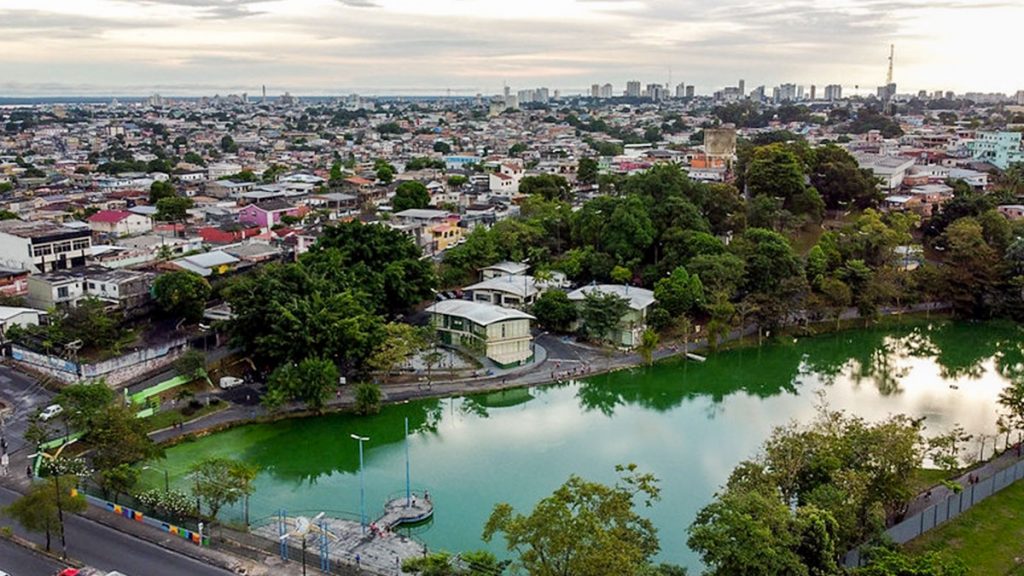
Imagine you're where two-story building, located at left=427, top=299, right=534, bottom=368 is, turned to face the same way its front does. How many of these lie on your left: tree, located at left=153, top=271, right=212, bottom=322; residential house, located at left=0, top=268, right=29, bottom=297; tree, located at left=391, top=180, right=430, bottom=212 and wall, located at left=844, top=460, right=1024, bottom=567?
1

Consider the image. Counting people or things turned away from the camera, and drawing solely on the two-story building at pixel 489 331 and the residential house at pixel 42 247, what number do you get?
0

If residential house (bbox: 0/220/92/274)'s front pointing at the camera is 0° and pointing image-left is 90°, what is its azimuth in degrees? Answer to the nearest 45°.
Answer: approximately 315°

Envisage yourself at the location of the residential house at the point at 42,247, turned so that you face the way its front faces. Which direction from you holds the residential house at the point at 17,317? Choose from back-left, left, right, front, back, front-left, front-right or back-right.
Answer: front-right

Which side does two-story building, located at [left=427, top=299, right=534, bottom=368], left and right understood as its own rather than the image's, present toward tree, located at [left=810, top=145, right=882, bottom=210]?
back

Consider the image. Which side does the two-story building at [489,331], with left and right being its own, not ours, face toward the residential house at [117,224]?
right

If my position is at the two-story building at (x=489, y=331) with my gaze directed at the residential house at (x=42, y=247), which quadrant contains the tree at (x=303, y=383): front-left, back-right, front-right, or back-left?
front-left

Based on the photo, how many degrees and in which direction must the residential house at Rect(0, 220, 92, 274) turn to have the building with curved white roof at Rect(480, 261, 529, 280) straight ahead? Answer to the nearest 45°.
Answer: approximately 45° to its left

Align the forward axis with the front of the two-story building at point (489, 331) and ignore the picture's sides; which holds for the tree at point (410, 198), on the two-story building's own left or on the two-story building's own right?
on the two-story building's own right

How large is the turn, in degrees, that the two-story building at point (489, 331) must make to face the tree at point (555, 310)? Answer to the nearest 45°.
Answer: approximately 180°

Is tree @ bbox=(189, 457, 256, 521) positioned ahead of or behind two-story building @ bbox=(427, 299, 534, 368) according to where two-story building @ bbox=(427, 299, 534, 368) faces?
ahead

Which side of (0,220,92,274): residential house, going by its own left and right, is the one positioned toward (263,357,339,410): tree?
front

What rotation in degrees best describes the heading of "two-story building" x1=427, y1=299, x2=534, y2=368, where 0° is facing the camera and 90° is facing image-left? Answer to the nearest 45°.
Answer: approximately 45°

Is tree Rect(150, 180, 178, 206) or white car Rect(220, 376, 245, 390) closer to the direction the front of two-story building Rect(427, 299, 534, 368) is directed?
the white car

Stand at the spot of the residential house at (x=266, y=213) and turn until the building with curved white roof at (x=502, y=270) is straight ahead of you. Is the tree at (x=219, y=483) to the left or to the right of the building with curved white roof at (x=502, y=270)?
right
